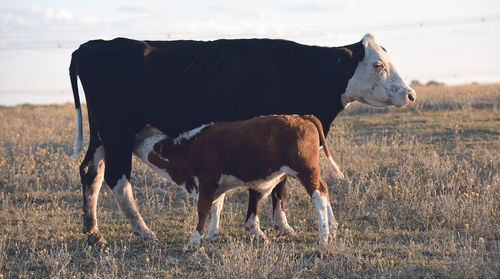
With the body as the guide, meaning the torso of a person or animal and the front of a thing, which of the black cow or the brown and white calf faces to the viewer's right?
the black cow

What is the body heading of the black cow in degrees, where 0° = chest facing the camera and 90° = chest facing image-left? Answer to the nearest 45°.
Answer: approximately 270°

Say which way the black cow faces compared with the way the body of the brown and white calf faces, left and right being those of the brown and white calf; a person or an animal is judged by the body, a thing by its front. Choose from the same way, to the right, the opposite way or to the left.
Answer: the opposite way

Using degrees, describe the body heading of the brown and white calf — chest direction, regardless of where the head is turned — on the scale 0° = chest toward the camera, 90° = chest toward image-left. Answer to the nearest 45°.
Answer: approximately 90°

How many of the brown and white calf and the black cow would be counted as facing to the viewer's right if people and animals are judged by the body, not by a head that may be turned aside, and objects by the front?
1
